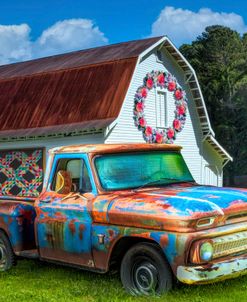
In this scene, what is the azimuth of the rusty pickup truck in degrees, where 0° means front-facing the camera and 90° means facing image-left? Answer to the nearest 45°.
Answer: approximately 315°

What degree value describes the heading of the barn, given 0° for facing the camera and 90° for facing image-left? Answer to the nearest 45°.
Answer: approximately 315°
